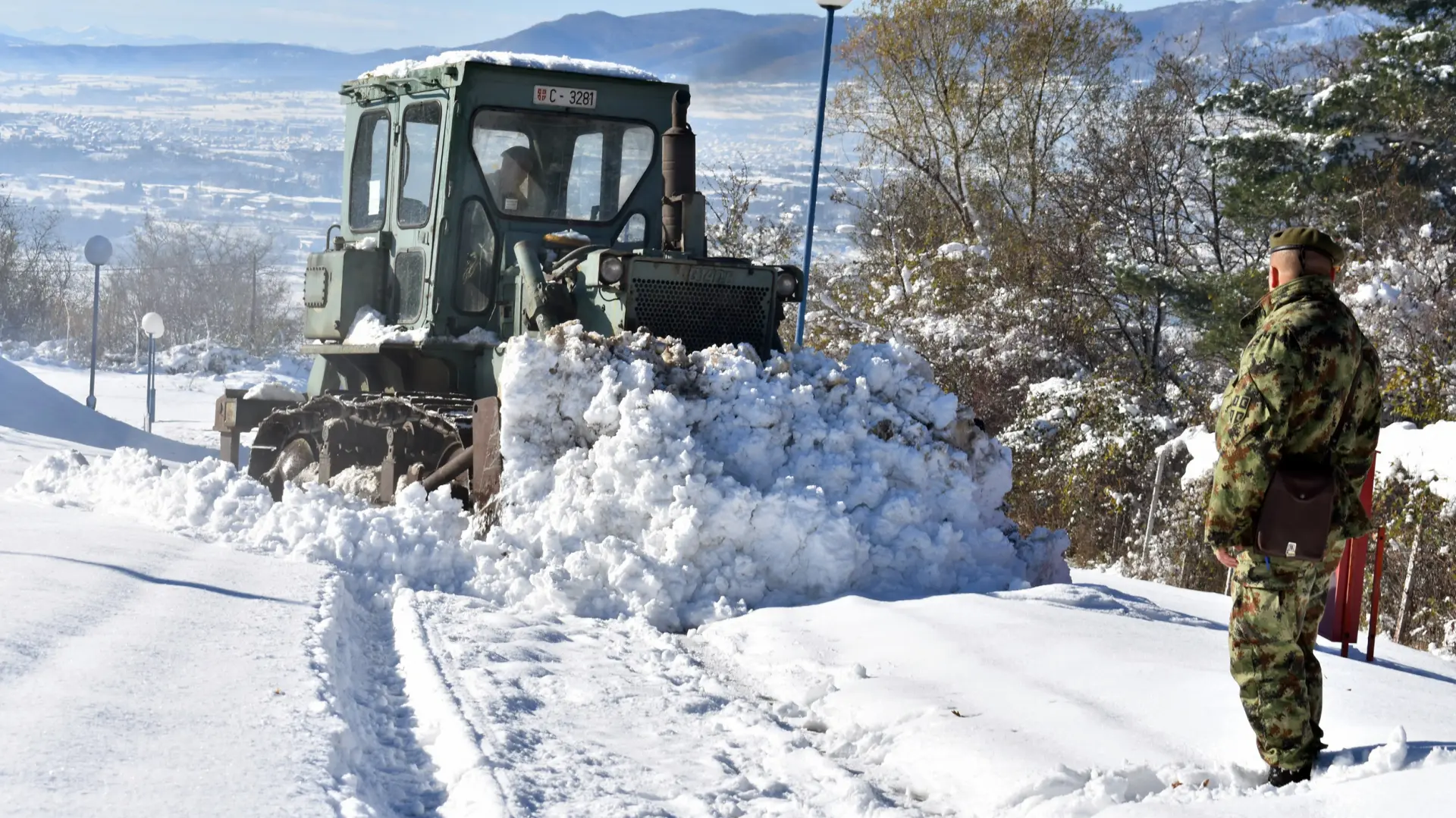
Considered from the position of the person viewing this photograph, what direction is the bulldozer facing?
facing the viewer and to the right of the viewer

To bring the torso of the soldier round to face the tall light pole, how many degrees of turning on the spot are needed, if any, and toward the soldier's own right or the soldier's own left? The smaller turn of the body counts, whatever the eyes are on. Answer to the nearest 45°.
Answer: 0° — they already face it

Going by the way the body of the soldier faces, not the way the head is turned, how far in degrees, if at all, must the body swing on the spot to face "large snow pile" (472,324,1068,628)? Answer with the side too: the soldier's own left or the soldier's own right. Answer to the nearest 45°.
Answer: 0° — they already face it

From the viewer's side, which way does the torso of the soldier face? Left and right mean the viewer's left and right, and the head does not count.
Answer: facing away from the viewer and to the left of the viewer

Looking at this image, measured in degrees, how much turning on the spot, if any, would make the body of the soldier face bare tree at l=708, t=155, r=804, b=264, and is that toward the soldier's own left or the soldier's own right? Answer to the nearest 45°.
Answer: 0° — they already face it

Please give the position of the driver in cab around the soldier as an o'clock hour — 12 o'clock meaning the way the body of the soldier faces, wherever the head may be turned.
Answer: The driver in cab is roughly at 12 o'clock from the soldier.

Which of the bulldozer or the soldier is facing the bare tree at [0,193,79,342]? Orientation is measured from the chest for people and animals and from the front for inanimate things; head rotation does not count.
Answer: the soldier

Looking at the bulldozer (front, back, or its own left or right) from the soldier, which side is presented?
front

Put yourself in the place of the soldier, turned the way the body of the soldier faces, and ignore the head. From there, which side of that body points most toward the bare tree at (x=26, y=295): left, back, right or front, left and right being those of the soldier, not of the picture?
front

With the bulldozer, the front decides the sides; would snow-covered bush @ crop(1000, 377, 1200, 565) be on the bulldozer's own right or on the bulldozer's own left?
on the bulldozer's own left

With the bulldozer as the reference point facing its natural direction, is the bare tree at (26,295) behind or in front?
behind

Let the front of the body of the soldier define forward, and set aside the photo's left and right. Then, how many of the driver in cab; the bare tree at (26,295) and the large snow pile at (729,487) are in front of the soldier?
3

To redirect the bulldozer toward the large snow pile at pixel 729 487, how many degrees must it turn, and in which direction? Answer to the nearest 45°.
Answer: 0° — it already faces it

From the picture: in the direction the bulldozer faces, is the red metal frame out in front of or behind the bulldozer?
in front
